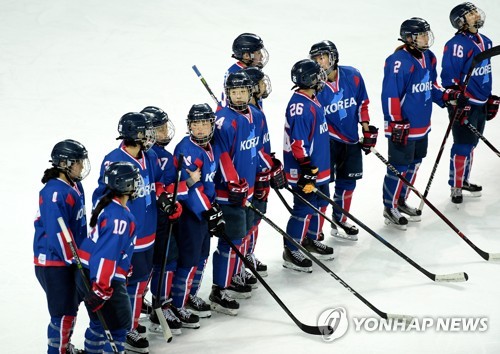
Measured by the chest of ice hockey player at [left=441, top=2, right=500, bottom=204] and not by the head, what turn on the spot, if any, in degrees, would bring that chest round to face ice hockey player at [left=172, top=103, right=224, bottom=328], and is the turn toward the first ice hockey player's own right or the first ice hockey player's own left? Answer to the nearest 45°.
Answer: approximately 90° to the first ice hockey player's own right

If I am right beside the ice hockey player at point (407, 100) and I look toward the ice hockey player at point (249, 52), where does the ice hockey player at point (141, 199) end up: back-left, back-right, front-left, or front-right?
front-left

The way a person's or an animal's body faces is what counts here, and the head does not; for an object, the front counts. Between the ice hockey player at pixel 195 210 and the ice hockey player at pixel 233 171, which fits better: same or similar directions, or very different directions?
same or similar directions

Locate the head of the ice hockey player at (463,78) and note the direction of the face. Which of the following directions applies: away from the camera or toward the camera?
toward the camera

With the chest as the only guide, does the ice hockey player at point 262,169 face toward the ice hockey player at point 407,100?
no

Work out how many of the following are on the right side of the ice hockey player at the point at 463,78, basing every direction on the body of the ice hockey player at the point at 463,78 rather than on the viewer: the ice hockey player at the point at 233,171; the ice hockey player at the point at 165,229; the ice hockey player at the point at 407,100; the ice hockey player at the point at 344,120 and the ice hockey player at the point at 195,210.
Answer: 5

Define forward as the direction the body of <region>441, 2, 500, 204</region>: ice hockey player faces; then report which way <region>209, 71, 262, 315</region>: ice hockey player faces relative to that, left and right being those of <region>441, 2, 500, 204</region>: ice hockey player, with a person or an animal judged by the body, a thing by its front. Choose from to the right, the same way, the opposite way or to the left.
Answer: the same way

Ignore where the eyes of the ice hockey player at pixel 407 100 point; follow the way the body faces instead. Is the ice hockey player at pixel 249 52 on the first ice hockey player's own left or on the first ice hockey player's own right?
on the first ice hockey player's own right

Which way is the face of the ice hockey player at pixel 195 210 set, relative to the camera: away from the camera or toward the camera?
toward the camera

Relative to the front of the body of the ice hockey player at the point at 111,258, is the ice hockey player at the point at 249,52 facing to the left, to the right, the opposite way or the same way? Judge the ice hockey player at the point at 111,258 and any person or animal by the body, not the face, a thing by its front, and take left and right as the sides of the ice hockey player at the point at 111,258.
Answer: the same way
